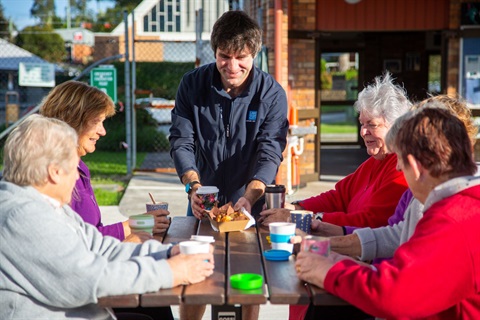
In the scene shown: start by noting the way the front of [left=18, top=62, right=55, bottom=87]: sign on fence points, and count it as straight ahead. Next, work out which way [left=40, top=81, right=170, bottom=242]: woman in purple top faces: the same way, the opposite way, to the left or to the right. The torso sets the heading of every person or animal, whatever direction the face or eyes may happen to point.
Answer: to the left

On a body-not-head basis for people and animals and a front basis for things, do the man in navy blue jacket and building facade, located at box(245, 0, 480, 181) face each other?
no

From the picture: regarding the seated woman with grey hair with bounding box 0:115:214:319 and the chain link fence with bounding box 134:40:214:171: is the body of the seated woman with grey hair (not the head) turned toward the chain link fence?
no

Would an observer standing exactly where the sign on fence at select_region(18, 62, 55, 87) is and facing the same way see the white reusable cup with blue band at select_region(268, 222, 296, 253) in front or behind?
in front

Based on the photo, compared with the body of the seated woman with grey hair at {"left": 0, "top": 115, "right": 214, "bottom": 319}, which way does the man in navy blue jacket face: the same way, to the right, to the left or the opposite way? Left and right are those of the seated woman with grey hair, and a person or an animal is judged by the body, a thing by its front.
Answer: to the right

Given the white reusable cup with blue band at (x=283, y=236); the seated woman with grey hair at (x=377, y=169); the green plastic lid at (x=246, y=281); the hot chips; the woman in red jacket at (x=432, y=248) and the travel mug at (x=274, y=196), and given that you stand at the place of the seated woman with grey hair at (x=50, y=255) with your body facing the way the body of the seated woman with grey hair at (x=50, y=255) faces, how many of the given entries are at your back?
0

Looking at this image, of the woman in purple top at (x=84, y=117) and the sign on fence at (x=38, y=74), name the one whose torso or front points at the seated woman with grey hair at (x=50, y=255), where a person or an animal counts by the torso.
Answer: the sign on fence

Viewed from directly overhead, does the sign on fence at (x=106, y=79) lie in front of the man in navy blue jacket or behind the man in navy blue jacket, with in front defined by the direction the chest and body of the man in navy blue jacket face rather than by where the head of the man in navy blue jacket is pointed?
behind

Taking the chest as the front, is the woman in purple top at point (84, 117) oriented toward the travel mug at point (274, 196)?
yes

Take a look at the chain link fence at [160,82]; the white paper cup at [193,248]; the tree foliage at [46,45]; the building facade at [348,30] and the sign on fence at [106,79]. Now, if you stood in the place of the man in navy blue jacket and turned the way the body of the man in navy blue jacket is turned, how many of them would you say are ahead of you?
1

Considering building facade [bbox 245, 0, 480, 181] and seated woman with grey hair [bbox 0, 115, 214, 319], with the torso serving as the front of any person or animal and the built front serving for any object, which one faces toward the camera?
the building facade

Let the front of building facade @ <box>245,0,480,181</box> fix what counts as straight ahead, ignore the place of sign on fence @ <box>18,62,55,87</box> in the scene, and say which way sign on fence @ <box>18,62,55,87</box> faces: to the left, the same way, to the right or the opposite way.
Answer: the same way

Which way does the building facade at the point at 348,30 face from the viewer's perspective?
toward the camera

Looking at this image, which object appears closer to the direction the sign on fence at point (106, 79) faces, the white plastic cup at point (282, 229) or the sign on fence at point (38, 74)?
the white plastic cup

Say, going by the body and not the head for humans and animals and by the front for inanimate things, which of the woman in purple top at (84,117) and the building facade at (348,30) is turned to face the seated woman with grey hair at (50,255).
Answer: the building facade

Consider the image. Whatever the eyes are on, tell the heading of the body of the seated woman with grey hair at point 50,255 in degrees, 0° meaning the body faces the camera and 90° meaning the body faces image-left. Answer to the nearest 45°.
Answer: approximately 270°

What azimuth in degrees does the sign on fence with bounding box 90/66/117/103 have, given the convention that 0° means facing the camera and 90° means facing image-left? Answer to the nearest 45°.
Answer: approximately 0°

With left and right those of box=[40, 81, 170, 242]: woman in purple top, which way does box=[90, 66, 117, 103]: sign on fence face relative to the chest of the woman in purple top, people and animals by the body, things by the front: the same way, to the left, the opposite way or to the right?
to the right

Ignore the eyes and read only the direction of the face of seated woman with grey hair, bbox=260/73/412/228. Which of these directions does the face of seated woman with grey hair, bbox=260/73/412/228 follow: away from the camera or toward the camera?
toward the camera

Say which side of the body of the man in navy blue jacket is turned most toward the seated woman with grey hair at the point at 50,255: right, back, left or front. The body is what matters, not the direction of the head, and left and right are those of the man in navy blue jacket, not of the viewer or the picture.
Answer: front

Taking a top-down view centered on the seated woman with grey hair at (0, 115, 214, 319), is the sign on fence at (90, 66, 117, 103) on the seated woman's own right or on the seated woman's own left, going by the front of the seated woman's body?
on the seated woman's own left
